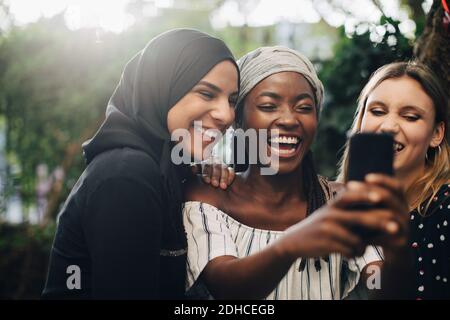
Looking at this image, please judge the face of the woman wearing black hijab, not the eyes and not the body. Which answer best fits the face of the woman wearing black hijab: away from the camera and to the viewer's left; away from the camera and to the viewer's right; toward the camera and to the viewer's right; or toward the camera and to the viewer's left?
toward the camera and to the viewer's right

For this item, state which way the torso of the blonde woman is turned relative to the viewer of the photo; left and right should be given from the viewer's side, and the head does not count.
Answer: facing the viewer and to the left of the viewer

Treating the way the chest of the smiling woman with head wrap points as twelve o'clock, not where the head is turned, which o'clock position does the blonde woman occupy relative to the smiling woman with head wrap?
The blonde woman is roughly at 10 o'clock from the smiling woman with head wrap.

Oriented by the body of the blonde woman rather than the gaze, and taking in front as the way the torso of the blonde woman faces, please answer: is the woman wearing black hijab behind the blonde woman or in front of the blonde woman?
in front
